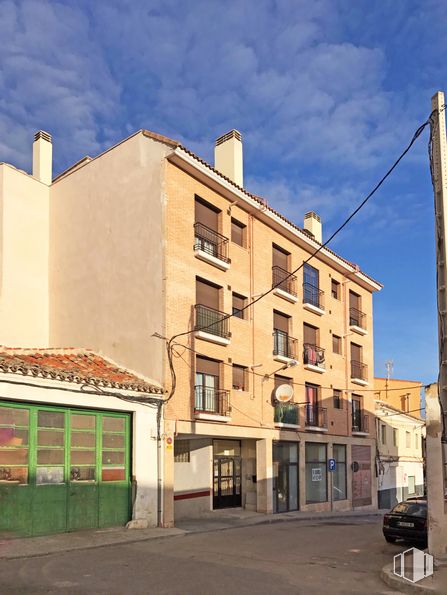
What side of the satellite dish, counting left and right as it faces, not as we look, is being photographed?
front

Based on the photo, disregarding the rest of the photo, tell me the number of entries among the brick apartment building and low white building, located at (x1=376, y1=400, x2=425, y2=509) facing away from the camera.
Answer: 0

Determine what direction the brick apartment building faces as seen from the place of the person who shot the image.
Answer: facing the viewer and to the right of the viewer

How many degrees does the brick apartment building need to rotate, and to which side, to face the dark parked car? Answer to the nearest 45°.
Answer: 0° — it already faces it

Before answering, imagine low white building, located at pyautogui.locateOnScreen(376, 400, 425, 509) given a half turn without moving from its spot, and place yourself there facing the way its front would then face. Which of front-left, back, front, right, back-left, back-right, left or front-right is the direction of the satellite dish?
back-left

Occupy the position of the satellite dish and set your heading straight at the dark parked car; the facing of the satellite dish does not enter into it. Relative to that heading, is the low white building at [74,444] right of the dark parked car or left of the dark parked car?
right

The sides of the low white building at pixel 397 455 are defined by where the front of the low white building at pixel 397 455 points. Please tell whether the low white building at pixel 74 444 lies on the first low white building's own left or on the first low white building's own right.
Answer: on the first low white building's own right
